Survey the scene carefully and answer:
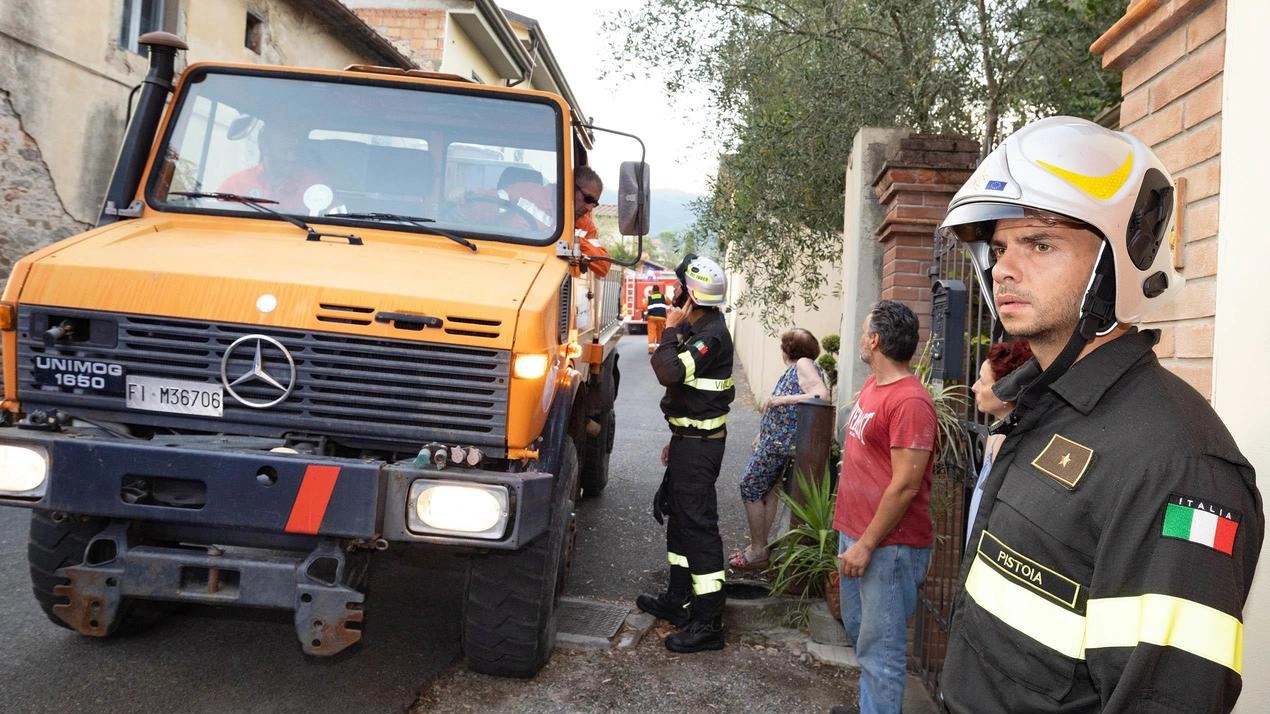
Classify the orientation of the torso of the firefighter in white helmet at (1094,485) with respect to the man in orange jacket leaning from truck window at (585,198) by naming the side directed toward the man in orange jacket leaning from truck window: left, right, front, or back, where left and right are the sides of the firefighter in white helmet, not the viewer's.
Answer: right

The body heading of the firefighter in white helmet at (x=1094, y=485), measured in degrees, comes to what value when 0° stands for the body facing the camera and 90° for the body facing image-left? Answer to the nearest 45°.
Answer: approximately 45°

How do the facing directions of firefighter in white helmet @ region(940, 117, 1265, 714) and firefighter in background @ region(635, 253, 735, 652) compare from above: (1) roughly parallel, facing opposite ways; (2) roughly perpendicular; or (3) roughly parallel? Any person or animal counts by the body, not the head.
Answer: roughly parallel

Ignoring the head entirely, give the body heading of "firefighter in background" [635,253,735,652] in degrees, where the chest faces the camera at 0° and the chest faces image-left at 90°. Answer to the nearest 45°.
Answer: approximately 90°

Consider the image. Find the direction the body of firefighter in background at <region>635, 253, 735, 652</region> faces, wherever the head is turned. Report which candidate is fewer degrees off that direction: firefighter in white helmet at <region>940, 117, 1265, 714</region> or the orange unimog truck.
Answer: the orange unimog truck

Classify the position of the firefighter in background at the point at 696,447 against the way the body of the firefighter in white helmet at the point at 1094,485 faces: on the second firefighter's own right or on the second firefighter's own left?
on the second firefighter's own right

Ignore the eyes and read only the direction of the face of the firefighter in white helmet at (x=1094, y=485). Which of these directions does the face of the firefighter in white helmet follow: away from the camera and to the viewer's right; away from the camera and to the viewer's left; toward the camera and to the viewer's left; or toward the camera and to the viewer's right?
toward the camera and to the viewer's left

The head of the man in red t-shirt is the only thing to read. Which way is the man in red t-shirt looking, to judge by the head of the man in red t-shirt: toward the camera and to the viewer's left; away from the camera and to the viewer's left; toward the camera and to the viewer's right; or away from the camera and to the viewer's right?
away from the camera and to the viewer's left
